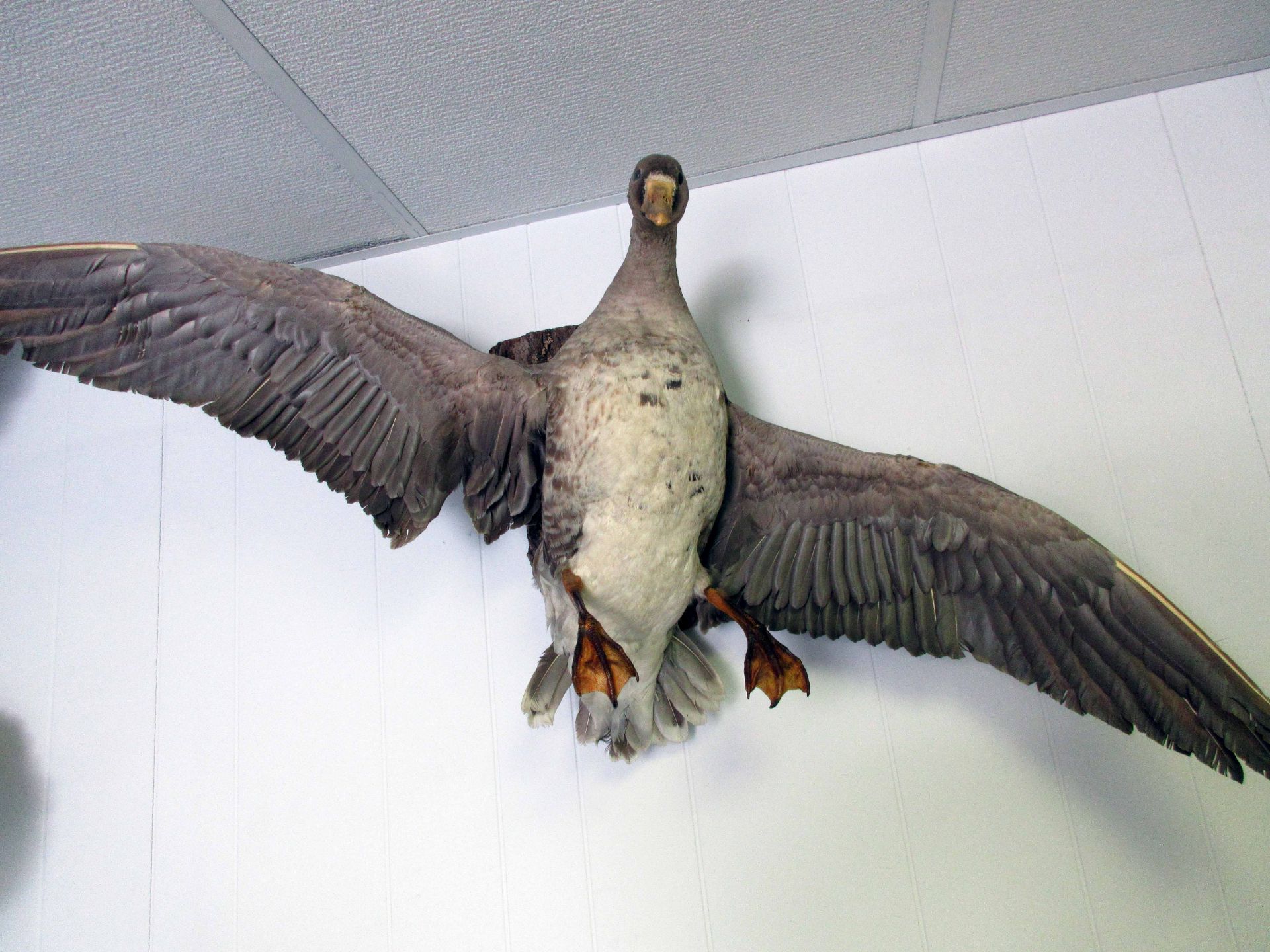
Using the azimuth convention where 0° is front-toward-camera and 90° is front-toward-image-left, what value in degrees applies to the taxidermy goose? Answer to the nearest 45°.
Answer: approximately 0°
